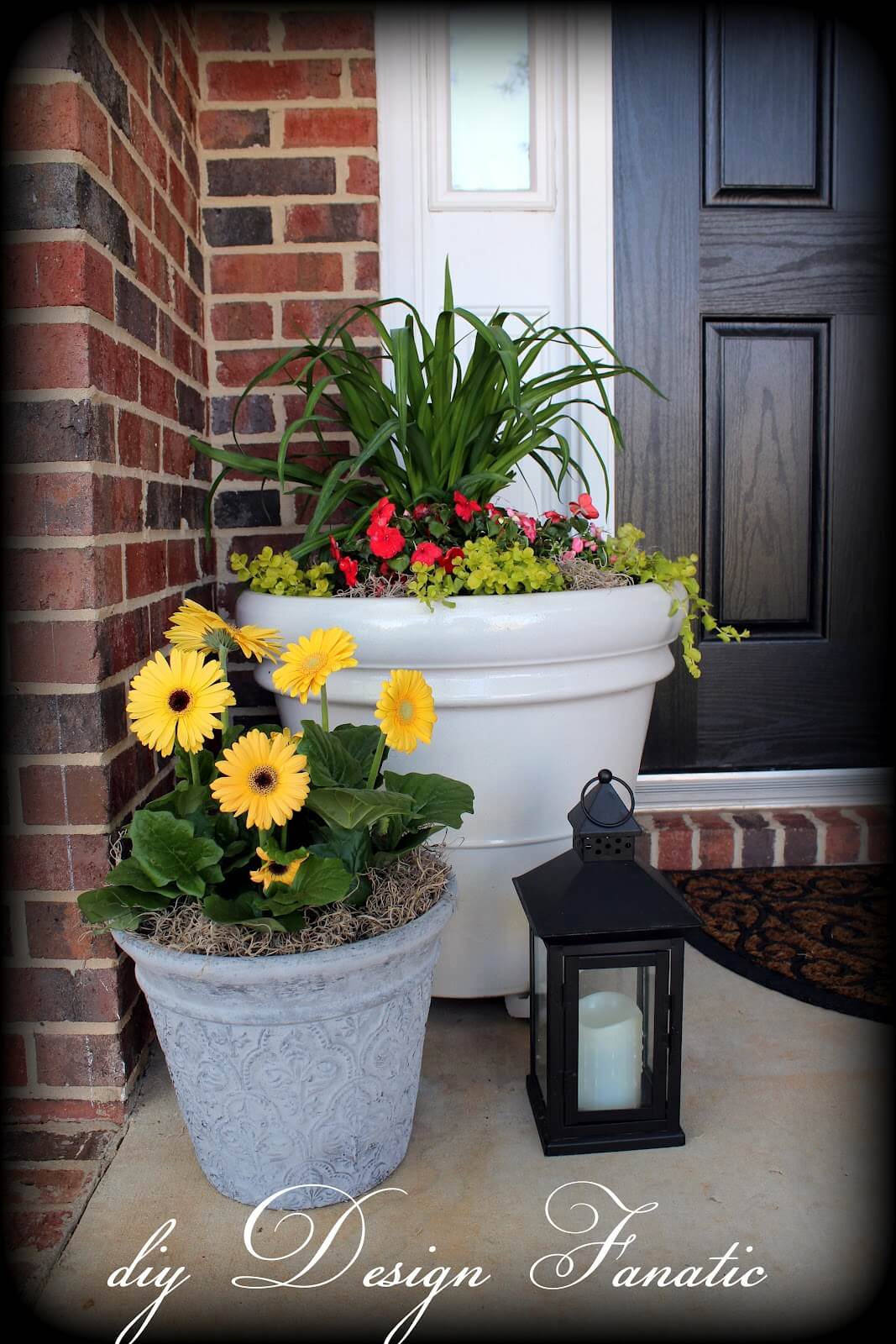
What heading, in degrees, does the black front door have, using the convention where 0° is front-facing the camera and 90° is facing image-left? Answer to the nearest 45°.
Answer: approximately 0°

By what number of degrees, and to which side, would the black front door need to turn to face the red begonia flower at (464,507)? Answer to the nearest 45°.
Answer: approximately 45° to its right

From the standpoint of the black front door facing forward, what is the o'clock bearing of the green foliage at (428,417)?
The green foliage is roughly at 1 o'clock from the black front door.
